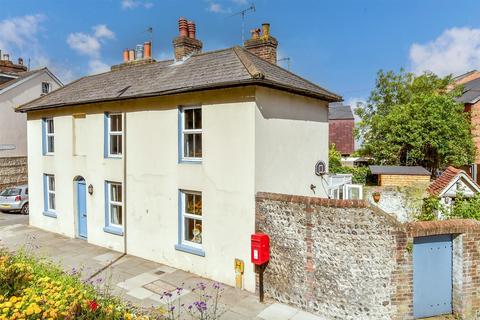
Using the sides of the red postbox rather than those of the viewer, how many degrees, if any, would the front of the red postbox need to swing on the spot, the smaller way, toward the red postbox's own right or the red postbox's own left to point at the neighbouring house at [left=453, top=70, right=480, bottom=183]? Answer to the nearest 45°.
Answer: approximately 180°

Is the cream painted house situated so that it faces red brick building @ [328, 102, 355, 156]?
no

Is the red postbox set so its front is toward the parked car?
no

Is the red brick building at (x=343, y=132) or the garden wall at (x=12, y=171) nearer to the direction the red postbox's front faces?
the garden wall

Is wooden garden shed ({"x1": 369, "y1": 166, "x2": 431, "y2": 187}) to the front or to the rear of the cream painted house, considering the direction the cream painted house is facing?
to the rear

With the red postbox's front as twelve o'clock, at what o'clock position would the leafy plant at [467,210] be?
The leafy plant is roughly at 7 o'clock from the red postbox.

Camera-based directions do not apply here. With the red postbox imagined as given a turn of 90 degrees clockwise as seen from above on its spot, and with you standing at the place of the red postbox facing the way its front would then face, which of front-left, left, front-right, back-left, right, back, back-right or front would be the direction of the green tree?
right

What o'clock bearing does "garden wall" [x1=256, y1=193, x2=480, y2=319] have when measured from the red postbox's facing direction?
The garden wall is roughly at 8 o'clock from the red postbox.

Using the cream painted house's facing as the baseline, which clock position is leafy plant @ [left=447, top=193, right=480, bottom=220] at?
The leafy plant is roughly at 8 o'clock from the cream painted house.

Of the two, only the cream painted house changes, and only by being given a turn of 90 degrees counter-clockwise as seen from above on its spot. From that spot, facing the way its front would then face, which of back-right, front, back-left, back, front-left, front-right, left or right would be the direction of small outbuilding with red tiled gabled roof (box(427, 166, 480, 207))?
front-left

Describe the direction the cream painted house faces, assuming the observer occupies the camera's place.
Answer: facing the viewer and to the left of the viewer

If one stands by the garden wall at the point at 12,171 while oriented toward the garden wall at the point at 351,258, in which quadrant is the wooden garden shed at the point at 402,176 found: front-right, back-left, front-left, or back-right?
front-left

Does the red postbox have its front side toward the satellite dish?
no

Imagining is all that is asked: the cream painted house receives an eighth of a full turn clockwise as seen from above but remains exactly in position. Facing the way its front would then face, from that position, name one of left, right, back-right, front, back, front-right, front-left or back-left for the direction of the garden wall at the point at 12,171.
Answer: front-right

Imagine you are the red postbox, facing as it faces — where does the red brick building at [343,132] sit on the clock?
The red brick building is roughly at 5 o'clock from the red postbox.

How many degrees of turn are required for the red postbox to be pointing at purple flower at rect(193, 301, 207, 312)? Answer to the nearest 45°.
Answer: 0° — it already faces it

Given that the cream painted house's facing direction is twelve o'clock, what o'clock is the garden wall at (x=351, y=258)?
The garden wall is roughly at 9 o'clock from the cream painted house.

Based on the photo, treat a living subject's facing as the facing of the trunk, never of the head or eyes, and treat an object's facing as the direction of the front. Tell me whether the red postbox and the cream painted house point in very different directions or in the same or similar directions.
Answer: same or similar directions

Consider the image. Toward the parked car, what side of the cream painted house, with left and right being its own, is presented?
right
